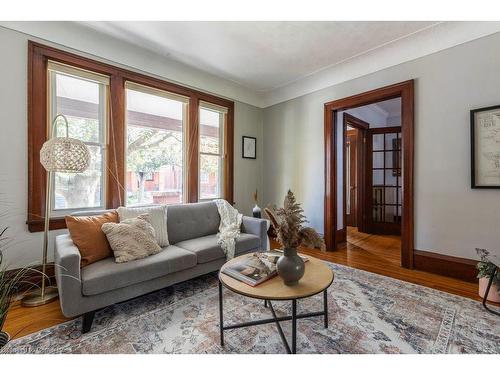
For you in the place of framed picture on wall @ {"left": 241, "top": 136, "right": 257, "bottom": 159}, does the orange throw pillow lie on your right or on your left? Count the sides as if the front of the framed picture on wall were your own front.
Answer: on your right

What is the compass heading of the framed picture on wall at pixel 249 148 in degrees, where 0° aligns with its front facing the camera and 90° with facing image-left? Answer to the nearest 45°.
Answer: approximately 315°

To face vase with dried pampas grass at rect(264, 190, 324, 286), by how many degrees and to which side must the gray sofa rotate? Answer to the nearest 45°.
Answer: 0° — it already faces it

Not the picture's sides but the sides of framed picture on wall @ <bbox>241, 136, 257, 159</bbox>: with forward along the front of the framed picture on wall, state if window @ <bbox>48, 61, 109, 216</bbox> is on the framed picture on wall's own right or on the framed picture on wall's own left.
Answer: on the framed picture on wall's own right

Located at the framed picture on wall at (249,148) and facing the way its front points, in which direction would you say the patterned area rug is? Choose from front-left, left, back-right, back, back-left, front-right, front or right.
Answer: front-right

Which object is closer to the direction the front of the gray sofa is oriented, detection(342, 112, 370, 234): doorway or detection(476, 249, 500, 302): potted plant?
the potted plant

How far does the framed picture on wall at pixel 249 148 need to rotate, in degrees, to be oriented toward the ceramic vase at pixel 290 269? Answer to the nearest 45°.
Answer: approximately 45° to its right

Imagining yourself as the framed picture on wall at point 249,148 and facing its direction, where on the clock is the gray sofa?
The gray sofa is roughly at 2 o'clock from the framed picture on wall.

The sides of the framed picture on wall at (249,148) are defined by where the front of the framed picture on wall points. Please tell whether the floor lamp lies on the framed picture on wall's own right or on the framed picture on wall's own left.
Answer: on the framed picture on wall's own right

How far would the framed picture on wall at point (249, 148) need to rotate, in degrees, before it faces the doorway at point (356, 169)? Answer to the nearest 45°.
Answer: approximately 45° to its left

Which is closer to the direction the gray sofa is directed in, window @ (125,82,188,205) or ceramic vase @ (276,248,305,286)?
the ceramic vase

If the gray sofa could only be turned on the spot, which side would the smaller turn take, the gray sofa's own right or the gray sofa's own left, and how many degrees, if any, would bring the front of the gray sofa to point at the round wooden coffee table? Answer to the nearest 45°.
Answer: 0° — it already faces it
